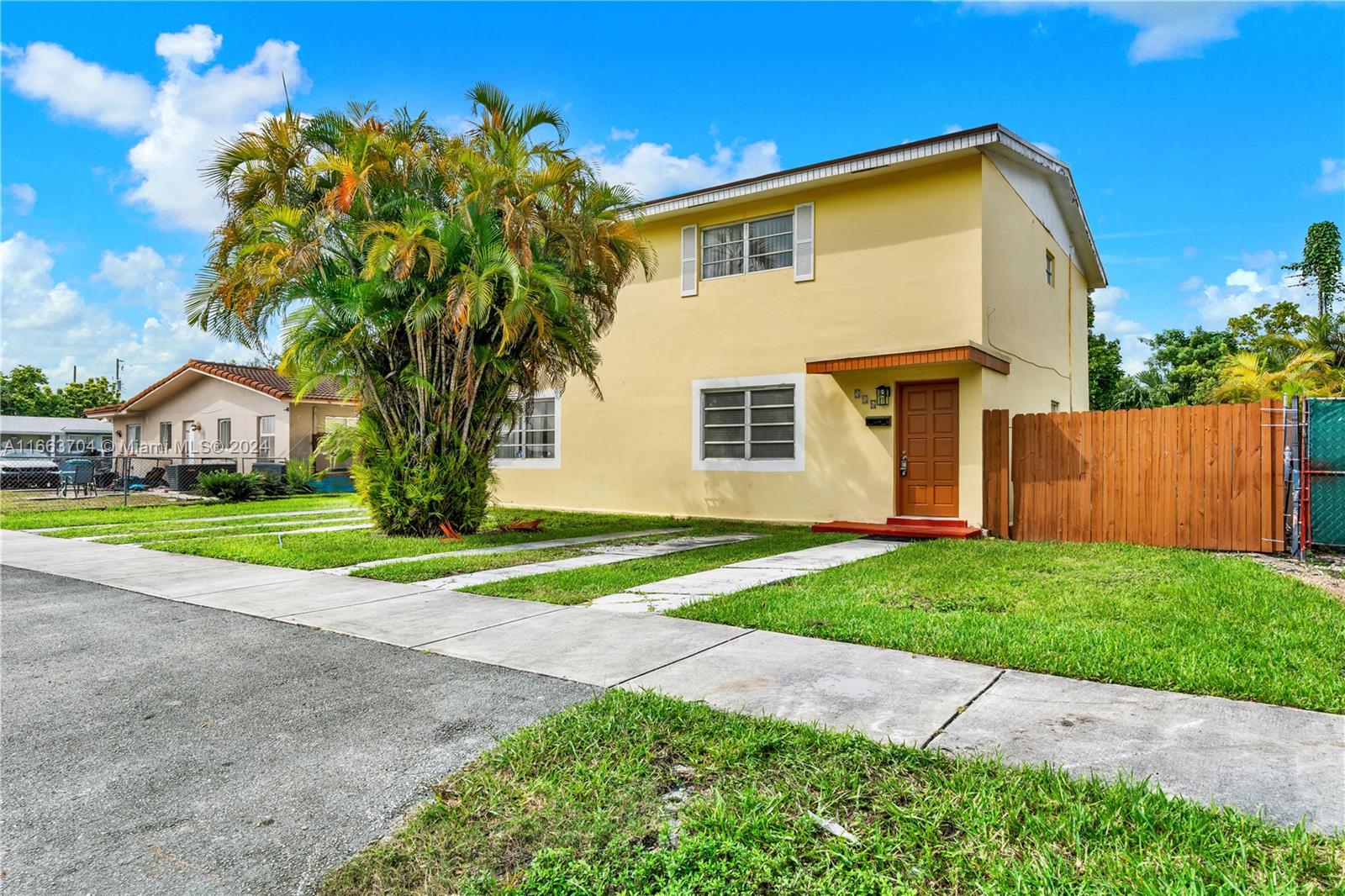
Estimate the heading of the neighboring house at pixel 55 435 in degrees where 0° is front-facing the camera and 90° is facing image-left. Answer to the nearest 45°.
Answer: approximately 0°

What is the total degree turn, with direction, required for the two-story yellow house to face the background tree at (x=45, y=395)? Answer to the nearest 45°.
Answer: approximately 90° to its right

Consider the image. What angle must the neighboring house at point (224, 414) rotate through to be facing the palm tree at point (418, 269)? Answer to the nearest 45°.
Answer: approximately 45° to its left

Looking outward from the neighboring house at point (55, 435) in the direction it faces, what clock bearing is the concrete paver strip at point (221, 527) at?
The concrete paver strip is roughly at 12 o'clock from the neighboring house.

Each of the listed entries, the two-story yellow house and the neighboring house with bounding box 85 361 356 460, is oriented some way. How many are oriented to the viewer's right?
0

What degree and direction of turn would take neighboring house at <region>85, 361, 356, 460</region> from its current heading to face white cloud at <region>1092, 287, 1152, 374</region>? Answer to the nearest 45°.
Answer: approximately 135° to its left

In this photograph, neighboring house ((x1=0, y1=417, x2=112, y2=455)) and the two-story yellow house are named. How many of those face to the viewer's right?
0

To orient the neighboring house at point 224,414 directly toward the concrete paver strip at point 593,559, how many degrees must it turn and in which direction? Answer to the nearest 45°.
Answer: approximately 45° to its left

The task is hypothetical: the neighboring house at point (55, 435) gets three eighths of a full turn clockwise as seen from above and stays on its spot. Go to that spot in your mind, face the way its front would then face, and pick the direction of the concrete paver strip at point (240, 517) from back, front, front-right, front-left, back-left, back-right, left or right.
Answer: back-left

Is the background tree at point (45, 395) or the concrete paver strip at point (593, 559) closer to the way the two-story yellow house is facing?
the concrete paver strip

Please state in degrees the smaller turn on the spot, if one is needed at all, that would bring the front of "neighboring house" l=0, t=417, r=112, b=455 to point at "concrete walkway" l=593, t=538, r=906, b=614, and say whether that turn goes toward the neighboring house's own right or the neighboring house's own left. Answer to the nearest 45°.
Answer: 0° — it already faces it
